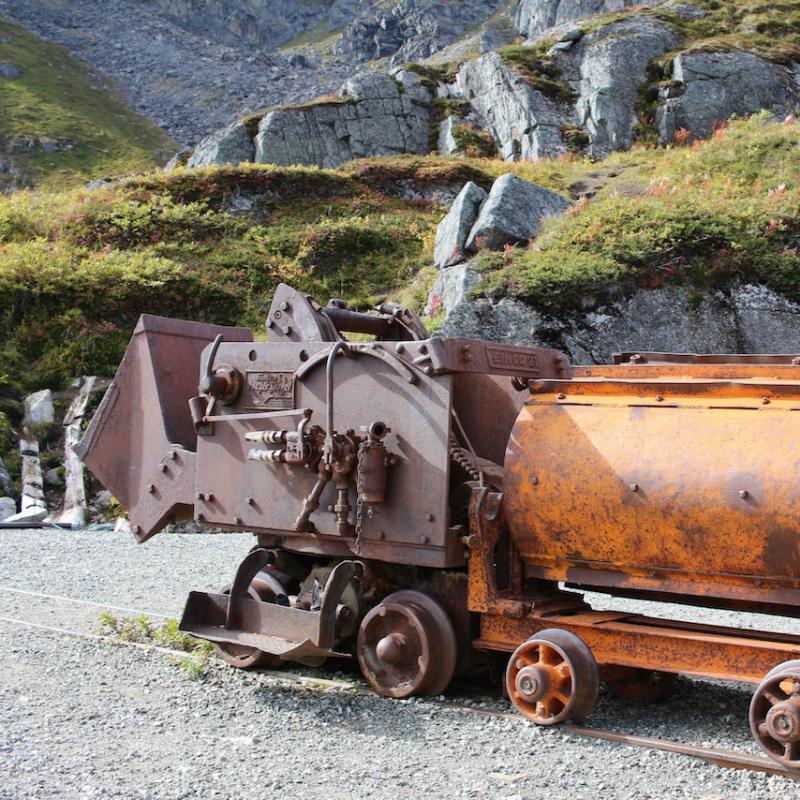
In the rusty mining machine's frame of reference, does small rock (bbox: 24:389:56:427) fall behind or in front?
in front

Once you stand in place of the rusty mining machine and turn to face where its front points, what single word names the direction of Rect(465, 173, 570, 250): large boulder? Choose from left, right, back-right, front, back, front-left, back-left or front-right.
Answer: front-right

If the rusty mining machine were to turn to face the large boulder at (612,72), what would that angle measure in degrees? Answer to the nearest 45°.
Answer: approximately 45° to its right

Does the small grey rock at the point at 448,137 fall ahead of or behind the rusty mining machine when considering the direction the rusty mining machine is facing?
ahead

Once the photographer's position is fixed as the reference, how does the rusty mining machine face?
facing away from the viewer and to the left of the viewer

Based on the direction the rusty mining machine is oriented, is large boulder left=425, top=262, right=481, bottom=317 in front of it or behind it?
in front

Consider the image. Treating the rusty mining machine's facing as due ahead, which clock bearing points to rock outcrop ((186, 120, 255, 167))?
The rock outcrop is roughly at 1 o'clock from the rusty mining machine.
